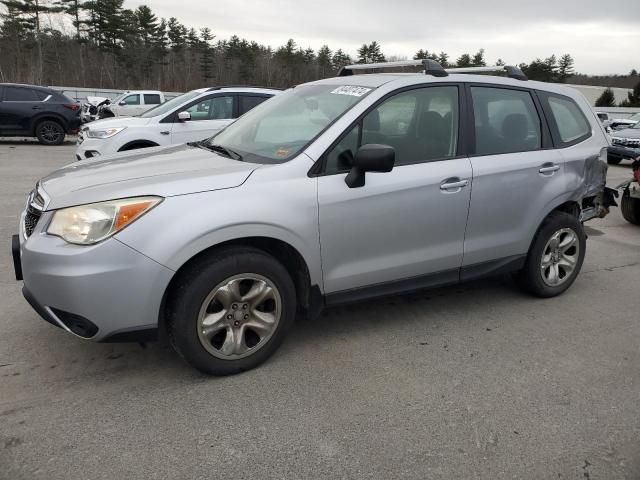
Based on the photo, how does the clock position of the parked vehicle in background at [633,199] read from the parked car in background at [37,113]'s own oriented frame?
the parked vehicle in background at [633,199] is roughly at 8 o'clock from the parked car in background at [37,113].

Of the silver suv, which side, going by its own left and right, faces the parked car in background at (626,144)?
back

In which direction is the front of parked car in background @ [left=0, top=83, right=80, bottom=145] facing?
to the viewer's left

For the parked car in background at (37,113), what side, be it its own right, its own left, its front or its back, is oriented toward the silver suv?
left
